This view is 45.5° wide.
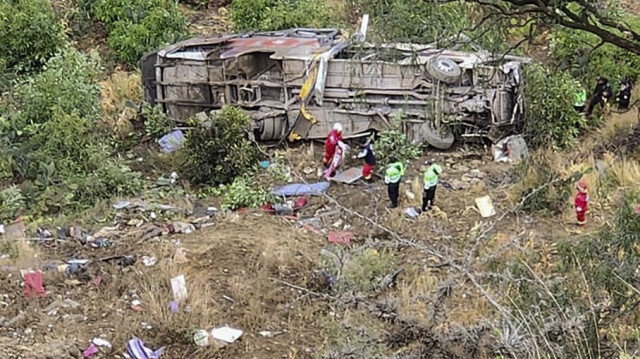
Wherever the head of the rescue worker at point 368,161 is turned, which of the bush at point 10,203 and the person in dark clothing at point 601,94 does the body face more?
the bush

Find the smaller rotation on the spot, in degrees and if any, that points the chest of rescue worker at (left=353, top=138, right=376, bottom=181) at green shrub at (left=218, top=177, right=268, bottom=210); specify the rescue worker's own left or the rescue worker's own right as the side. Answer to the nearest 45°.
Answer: approximately 45° to the rescue worker's own left

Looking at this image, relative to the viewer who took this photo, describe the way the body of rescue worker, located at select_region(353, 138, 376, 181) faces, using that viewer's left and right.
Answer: facing to the left of the viewer

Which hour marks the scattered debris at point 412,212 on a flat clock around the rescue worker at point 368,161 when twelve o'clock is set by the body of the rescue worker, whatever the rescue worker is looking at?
The scattered debris is roughly at 8 o'clock from the rescue worker.

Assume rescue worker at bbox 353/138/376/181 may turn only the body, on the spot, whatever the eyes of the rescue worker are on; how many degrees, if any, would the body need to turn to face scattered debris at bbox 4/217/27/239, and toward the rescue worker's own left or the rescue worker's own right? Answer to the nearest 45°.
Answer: approximately 45° to the rescue worker's own left

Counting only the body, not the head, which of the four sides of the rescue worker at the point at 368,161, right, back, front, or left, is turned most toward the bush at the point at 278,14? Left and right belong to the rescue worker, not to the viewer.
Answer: right

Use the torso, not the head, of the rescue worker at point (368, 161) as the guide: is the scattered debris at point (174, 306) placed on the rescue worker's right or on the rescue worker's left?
on the rescue worker's left

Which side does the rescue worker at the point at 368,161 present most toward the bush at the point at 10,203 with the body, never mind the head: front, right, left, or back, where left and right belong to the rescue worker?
front
